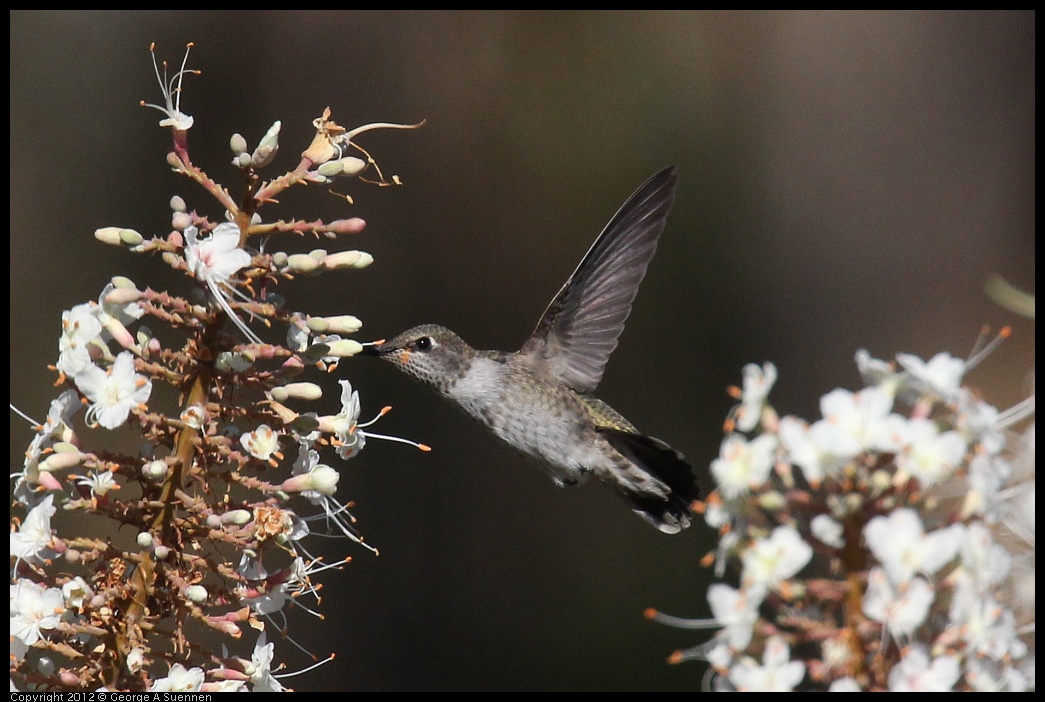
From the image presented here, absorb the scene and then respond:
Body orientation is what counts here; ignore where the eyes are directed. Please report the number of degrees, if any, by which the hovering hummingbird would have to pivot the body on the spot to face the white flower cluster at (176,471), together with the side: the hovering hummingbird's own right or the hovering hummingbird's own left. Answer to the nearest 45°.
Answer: approximately 45° to the hovering hummingbird's own left

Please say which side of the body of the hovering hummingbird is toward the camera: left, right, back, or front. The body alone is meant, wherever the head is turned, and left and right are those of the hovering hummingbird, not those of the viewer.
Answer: left

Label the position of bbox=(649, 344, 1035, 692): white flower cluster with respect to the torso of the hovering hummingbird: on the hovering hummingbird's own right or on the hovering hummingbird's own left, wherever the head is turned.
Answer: on the hovering hummingbird's own left
